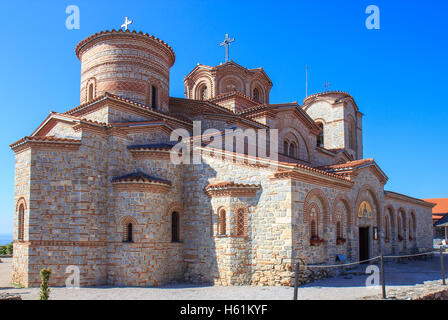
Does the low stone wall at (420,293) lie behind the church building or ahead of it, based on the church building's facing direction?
ahead
